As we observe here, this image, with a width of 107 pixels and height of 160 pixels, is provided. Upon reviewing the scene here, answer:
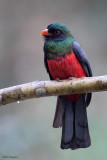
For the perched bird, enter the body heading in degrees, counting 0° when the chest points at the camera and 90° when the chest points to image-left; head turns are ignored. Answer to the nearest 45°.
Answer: approximately 45°
